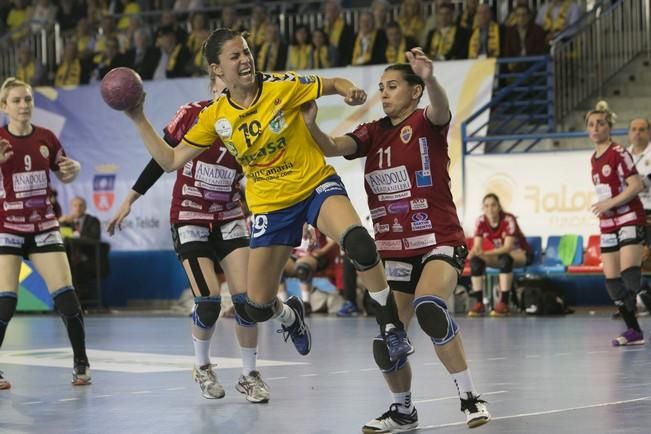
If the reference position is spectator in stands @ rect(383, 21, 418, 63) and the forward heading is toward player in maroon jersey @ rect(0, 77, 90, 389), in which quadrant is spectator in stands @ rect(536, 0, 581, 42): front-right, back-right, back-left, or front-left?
back-left

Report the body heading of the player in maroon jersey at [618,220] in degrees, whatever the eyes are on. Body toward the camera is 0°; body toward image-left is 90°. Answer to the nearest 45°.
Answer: approximately 45°

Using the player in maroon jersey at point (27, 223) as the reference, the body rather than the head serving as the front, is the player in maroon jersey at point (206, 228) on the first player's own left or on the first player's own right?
on the first player's own left

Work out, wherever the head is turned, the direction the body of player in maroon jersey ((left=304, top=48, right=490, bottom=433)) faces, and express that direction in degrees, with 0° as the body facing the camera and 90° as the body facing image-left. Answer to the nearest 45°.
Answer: approximately 45°

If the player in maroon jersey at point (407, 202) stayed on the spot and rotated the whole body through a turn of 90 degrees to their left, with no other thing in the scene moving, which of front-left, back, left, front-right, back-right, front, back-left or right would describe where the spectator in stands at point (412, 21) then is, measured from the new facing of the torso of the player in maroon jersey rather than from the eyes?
back-left

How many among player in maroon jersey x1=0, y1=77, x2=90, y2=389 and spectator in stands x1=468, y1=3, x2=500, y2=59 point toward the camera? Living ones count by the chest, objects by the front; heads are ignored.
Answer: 2

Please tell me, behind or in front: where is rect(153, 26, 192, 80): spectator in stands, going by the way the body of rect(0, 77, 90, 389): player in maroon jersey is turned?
behind

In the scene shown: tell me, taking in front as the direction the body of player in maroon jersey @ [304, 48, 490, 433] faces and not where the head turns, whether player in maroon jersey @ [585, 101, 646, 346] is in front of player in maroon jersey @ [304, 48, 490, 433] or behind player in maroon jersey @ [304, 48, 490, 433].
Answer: behind

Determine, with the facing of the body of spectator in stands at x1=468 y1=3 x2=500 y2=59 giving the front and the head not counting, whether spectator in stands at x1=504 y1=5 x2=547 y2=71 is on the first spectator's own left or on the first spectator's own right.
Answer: on the first spectator's own left

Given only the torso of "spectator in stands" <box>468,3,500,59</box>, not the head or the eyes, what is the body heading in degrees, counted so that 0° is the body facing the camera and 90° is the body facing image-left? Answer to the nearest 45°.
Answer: approximately 0°
